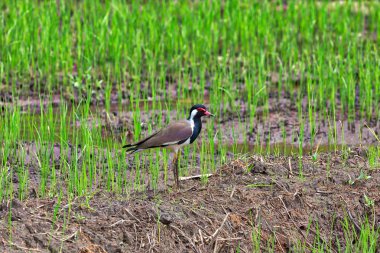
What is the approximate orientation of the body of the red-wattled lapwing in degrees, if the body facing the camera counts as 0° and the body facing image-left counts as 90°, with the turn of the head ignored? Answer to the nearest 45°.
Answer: approximately 270°
